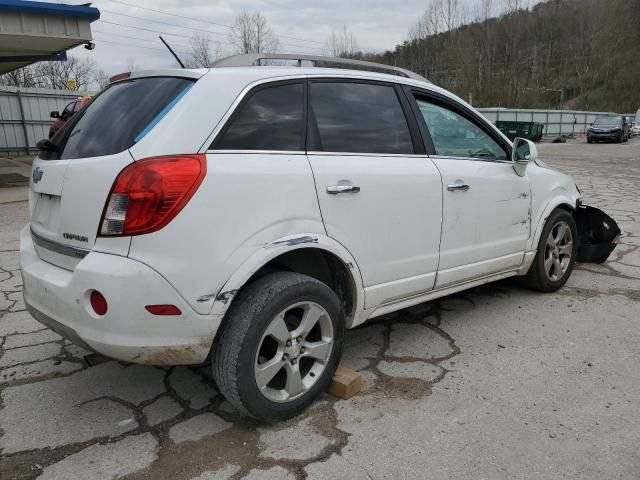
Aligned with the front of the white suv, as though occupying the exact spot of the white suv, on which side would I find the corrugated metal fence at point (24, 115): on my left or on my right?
on my left

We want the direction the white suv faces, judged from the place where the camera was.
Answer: facing away from the viewer and to the right of the viewer

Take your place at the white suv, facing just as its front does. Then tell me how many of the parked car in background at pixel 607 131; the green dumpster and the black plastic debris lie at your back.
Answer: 0

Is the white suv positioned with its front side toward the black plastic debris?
yes

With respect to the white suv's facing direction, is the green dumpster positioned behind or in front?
in front

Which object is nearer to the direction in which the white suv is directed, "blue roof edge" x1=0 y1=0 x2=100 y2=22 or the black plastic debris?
the black plastic debris

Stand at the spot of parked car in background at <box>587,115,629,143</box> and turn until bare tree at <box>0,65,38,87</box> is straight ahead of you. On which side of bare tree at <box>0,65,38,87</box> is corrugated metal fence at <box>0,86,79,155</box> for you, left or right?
left

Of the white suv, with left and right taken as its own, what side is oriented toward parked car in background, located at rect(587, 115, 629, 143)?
front

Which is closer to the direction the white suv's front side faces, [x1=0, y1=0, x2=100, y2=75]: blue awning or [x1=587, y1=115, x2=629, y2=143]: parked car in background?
the parked car in background

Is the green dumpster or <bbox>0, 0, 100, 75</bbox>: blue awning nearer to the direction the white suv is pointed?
the green dumpster

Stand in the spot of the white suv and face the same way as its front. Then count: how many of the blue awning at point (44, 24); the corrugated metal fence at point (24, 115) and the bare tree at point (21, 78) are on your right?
0

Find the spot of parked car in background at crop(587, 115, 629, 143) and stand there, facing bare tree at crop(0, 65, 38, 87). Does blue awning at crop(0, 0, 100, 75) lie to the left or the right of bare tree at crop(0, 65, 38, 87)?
left
